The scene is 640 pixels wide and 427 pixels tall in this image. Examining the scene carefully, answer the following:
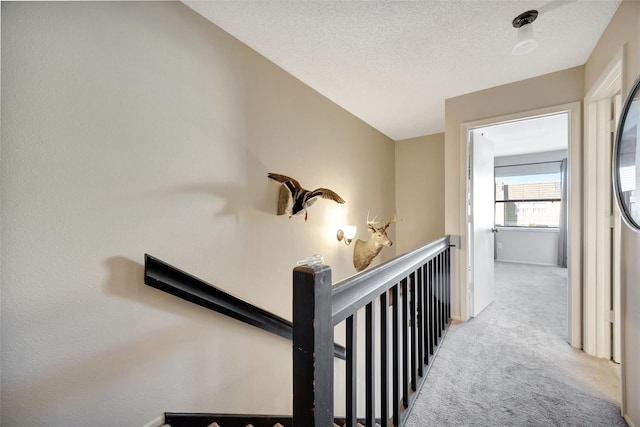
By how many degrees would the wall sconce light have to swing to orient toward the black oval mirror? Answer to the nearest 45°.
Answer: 0° — it already faces it

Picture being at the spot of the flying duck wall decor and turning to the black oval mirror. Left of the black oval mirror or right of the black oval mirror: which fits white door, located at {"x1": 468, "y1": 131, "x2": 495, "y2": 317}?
left

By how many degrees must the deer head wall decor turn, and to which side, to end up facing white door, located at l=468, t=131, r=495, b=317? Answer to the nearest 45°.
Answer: approximately 45° to its left

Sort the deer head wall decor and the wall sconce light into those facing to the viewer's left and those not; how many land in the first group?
0

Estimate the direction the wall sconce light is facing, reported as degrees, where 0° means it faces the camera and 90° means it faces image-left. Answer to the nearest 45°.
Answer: approximately 315°

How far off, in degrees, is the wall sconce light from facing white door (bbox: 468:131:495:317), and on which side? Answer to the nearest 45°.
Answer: approximately 45° to its left

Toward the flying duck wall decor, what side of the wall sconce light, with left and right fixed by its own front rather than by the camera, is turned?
right
